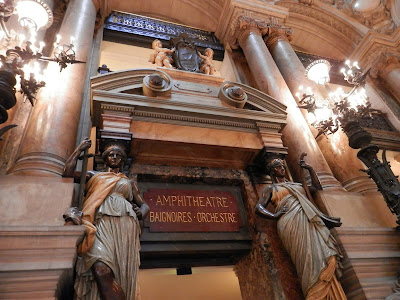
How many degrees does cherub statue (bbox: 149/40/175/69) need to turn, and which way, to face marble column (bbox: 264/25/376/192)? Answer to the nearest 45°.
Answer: approximately 45° to its left

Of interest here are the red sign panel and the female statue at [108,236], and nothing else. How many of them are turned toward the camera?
2

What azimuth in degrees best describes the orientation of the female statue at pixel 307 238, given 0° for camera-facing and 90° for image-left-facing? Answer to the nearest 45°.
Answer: approximately 315°

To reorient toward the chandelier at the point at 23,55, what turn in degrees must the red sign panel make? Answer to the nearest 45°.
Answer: approximately 45° to its right

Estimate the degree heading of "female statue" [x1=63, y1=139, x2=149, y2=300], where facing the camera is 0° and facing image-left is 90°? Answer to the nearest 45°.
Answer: approximately 0°

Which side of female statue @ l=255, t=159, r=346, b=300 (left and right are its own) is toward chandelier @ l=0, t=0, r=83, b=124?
right

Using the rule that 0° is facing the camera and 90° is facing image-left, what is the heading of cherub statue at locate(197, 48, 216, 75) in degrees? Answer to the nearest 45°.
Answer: approximately 45°
